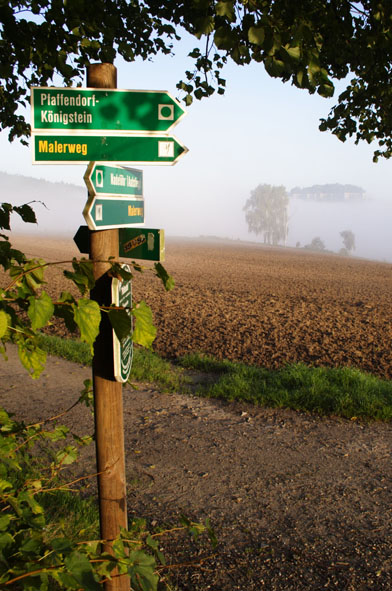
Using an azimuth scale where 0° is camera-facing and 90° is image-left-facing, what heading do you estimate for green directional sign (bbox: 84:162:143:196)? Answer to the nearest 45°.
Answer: approximately 315°
